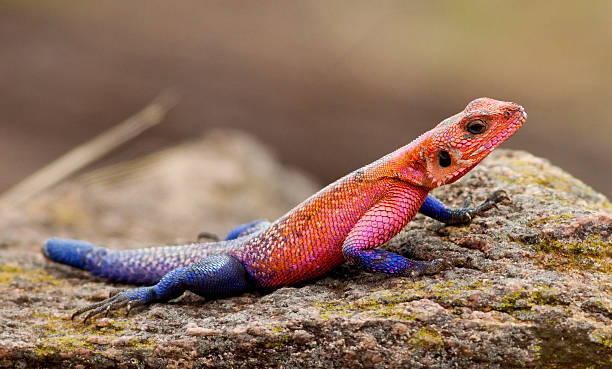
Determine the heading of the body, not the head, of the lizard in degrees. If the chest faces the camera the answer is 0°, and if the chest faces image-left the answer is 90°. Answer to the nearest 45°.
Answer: approximately 270°
